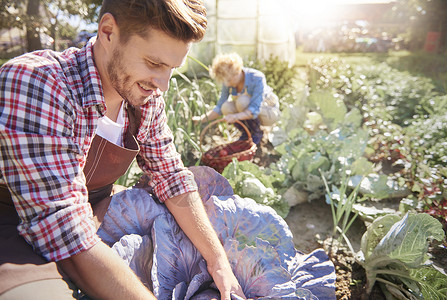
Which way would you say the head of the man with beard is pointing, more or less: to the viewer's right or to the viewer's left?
to the viewer's right

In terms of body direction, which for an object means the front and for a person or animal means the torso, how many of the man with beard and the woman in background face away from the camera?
0

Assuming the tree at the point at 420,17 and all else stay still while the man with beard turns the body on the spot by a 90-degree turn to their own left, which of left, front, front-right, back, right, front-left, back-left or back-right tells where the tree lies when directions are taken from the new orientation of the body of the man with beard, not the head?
front

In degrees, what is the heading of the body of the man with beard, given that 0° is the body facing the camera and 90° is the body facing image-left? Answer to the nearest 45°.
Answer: approximately 315°

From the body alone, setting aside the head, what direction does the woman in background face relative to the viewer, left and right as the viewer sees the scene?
facing the viewer and to the left of the viewer

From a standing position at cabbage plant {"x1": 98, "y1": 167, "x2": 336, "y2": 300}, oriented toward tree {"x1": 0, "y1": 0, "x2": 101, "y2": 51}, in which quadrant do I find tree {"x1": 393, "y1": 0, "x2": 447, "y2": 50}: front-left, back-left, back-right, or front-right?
front-right

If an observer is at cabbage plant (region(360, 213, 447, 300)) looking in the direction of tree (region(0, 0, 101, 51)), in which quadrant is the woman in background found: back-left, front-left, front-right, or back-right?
front-right

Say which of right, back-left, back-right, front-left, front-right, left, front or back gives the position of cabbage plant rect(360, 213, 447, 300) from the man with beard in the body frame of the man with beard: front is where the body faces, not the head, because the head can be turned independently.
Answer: front-left

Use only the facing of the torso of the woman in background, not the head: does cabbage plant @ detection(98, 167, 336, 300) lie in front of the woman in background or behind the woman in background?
in front

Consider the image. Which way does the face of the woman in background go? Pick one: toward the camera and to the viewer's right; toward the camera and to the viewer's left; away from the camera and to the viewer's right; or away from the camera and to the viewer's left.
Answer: toward the camera and to the viewer's left

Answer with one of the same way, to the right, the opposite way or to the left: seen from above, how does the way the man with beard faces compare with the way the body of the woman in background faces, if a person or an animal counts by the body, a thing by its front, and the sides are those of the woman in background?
to the left

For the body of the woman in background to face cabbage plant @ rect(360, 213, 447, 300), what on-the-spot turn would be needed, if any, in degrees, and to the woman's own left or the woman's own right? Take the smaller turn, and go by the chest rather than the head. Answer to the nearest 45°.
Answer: approximately 45° to the woman's own left

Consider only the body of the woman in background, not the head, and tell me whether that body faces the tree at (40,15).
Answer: no

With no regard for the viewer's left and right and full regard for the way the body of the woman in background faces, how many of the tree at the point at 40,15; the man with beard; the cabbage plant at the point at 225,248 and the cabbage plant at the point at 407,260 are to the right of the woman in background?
1

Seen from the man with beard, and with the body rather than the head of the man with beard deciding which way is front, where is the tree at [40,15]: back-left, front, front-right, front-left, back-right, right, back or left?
back-left

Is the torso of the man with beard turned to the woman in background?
no

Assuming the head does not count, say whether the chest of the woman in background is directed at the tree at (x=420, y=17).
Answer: no
